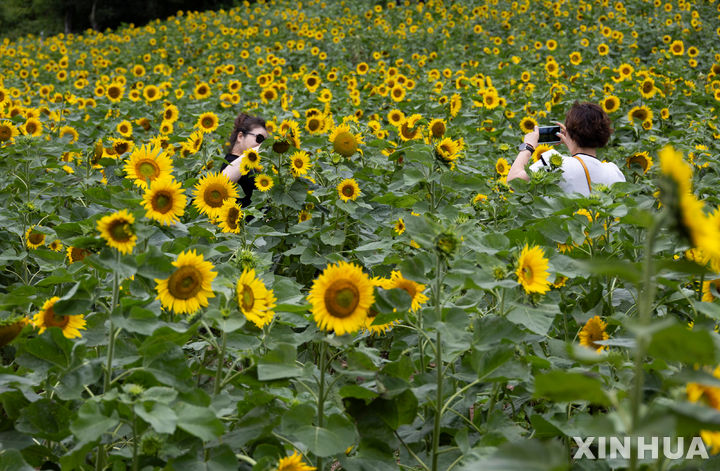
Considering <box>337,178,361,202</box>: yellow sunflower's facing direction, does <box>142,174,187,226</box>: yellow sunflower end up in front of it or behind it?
in front

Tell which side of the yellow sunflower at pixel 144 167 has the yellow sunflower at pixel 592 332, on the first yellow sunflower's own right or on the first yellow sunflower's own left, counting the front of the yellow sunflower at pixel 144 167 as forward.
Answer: on the first yellow sunflower's own left

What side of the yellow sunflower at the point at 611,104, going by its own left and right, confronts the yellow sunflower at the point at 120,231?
front

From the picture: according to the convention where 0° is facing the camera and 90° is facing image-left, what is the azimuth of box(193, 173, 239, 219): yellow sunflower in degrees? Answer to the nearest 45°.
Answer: approximately 0°

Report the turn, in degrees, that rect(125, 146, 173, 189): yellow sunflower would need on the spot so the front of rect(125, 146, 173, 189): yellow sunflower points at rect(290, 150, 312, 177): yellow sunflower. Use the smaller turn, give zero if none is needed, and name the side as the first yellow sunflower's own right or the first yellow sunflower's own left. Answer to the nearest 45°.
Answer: approximately 135° to the first yellow sunflower's own left

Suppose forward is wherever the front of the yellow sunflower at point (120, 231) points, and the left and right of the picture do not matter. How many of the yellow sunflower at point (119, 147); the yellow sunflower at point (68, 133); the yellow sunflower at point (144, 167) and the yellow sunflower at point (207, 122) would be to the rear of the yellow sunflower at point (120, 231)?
4

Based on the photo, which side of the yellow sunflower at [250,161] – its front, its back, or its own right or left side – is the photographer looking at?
front

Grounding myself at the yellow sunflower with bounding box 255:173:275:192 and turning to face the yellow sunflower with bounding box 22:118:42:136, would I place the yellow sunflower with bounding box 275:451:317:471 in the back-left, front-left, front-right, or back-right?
back-left

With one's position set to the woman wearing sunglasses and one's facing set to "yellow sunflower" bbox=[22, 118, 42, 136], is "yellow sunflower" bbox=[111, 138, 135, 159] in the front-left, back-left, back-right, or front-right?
front-left

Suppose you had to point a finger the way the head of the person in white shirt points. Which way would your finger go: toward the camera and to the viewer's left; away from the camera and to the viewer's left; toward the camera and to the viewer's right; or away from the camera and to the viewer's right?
away from the camera and to the viewer's left

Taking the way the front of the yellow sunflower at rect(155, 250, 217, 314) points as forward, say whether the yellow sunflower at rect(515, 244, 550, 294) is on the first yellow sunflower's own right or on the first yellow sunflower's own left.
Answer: on the first yellow sunflower's own left

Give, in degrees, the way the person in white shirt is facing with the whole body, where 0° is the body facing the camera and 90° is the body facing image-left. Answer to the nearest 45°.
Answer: approximately 135°

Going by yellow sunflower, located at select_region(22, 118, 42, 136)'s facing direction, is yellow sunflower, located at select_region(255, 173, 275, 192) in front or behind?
in front

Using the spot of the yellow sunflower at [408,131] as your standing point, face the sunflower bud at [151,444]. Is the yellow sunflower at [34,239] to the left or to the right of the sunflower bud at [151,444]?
right
